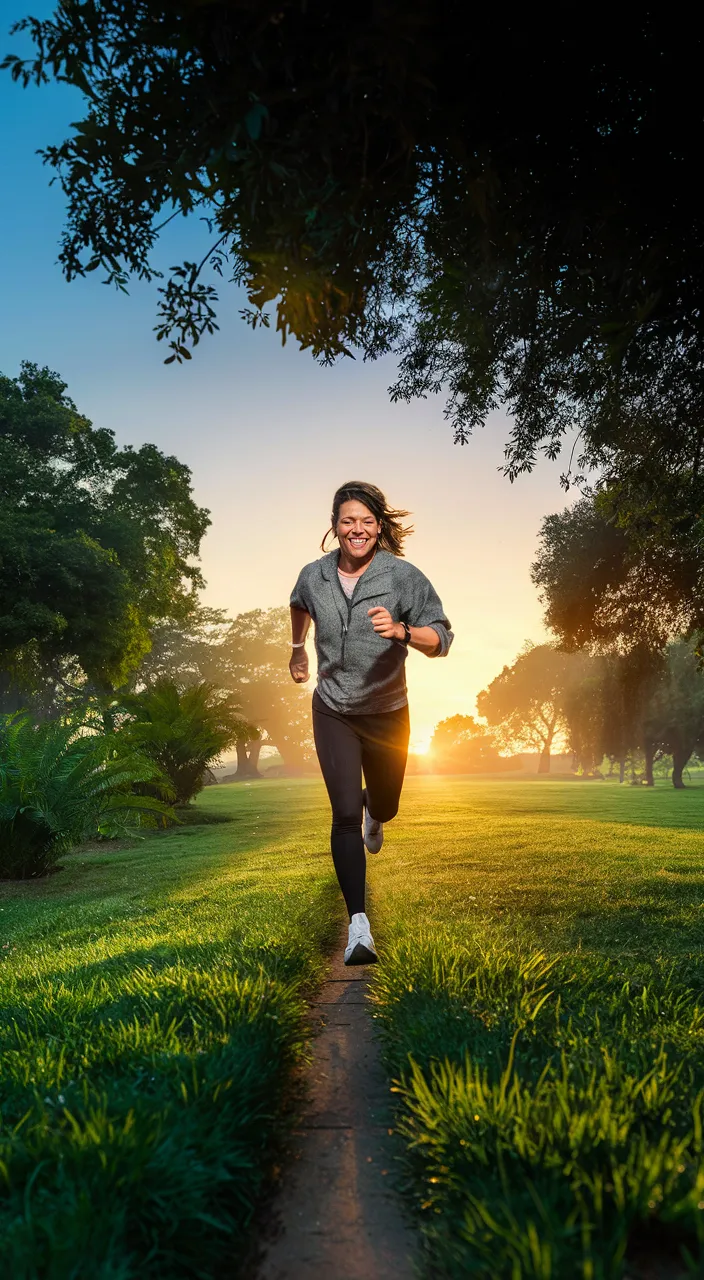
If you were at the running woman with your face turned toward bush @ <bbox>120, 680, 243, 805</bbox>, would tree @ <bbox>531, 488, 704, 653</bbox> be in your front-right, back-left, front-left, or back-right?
front-right

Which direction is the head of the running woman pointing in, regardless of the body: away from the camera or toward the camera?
toward the camera

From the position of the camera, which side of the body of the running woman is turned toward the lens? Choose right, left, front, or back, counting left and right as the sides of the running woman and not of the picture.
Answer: front

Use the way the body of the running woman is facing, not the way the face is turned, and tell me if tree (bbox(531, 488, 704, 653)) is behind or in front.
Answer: behind

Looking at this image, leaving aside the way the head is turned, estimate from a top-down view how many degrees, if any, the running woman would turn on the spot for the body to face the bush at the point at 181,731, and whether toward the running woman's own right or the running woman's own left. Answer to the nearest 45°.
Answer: approximately 180°

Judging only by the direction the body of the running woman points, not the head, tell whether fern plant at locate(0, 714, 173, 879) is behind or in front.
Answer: behind

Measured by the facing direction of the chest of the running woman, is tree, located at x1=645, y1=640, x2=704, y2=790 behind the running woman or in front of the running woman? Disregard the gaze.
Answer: behind

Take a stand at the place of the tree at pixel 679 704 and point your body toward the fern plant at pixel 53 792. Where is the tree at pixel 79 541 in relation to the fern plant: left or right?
right
